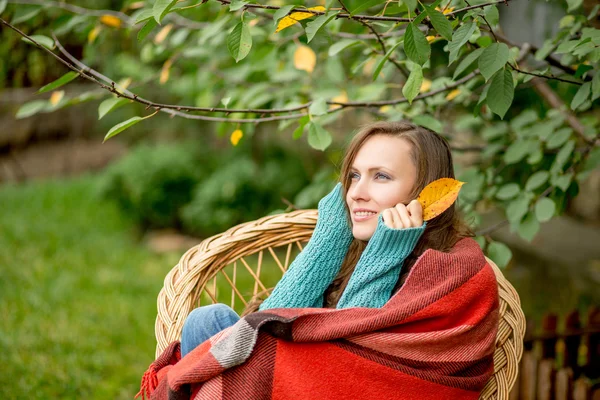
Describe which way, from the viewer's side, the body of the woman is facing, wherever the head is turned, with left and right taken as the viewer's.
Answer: facing the viewer and to the left of the viewer

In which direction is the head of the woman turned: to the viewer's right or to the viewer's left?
to the viewer's left

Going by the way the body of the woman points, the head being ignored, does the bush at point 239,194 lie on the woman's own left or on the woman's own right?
on the woman's own right

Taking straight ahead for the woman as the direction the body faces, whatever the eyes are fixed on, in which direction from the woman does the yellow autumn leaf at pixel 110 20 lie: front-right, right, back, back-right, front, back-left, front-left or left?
right
